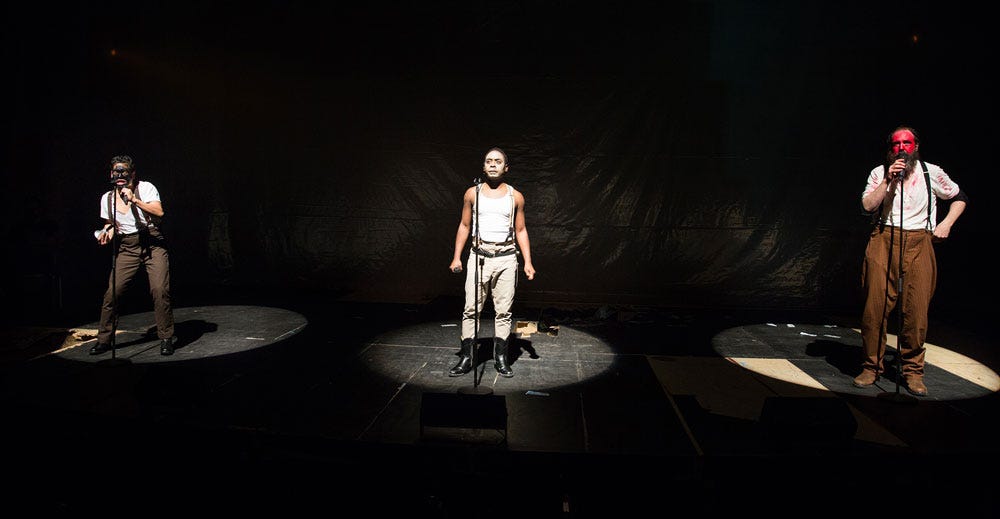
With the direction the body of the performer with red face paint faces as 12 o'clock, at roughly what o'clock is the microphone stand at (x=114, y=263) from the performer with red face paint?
The microphone stand is roughly at 2 o'clock from the performer with red face paint.

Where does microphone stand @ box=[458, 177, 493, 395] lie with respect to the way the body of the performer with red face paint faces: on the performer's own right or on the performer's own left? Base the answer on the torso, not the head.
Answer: on the performer's own right

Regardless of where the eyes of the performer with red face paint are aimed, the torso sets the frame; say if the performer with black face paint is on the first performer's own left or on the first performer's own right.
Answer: on the first performer's own right

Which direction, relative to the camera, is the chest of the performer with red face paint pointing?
toward the camera
